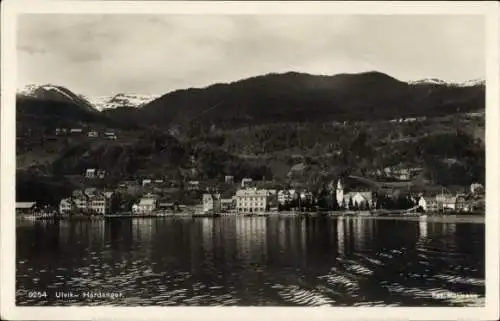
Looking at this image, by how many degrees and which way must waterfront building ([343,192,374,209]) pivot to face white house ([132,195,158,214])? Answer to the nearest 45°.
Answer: approximately 90° to its right

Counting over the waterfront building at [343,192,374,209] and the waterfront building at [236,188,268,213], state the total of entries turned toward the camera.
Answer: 2

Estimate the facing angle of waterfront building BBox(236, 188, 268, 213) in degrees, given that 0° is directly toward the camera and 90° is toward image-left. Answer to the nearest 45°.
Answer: approximately 0°

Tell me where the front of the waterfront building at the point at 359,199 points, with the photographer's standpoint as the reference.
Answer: facing the viewer
